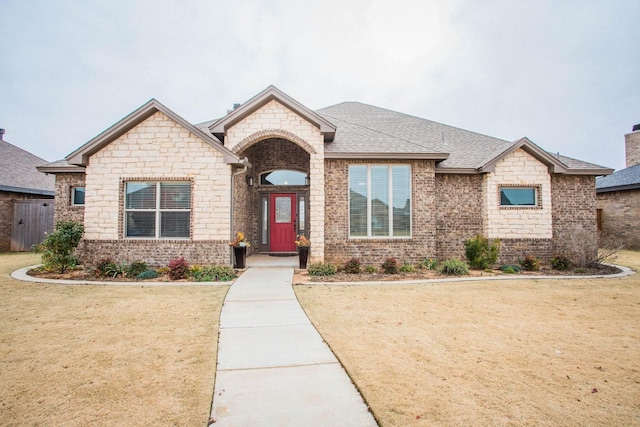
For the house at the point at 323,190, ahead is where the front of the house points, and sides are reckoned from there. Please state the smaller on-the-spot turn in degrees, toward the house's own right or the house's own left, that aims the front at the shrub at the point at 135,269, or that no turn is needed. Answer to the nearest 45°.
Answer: approximately 90° to the house's own right

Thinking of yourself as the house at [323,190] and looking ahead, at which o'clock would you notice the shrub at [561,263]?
The shrub is roughly at 9 o'clock from the house.

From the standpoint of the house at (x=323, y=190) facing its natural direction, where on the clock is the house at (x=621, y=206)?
the house at (x=621, y=206) is roughly at 8 o'clock from the house at (x=323, y=190).

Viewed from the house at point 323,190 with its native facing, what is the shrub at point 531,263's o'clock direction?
The shrub is roughly at 9 o'clock from the house.

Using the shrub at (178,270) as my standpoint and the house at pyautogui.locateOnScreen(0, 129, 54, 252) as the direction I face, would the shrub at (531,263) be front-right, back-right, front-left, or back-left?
back-right

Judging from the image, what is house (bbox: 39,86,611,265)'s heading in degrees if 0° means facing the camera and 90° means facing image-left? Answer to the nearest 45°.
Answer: approximately 0°

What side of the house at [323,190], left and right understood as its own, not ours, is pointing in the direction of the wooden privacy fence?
right

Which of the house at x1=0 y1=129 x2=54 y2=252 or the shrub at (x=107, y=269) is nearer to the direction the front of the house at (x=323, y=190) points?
the shrub

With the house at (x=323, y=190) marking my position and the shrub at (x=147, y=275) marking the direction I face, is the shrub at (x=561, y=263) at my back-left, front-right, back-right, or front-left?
back-left

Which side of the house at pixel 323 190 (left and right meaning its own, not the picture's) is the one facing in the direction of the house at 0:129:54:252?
right

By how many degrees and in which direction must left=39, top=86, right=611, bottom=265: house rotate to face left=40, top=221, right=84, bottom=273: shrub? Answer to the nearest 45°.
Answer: approximately 90° to its right

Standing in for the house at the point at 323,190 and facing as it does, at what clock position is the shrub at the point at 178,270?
The shrub is roughly at 2 o'clock from the house.
